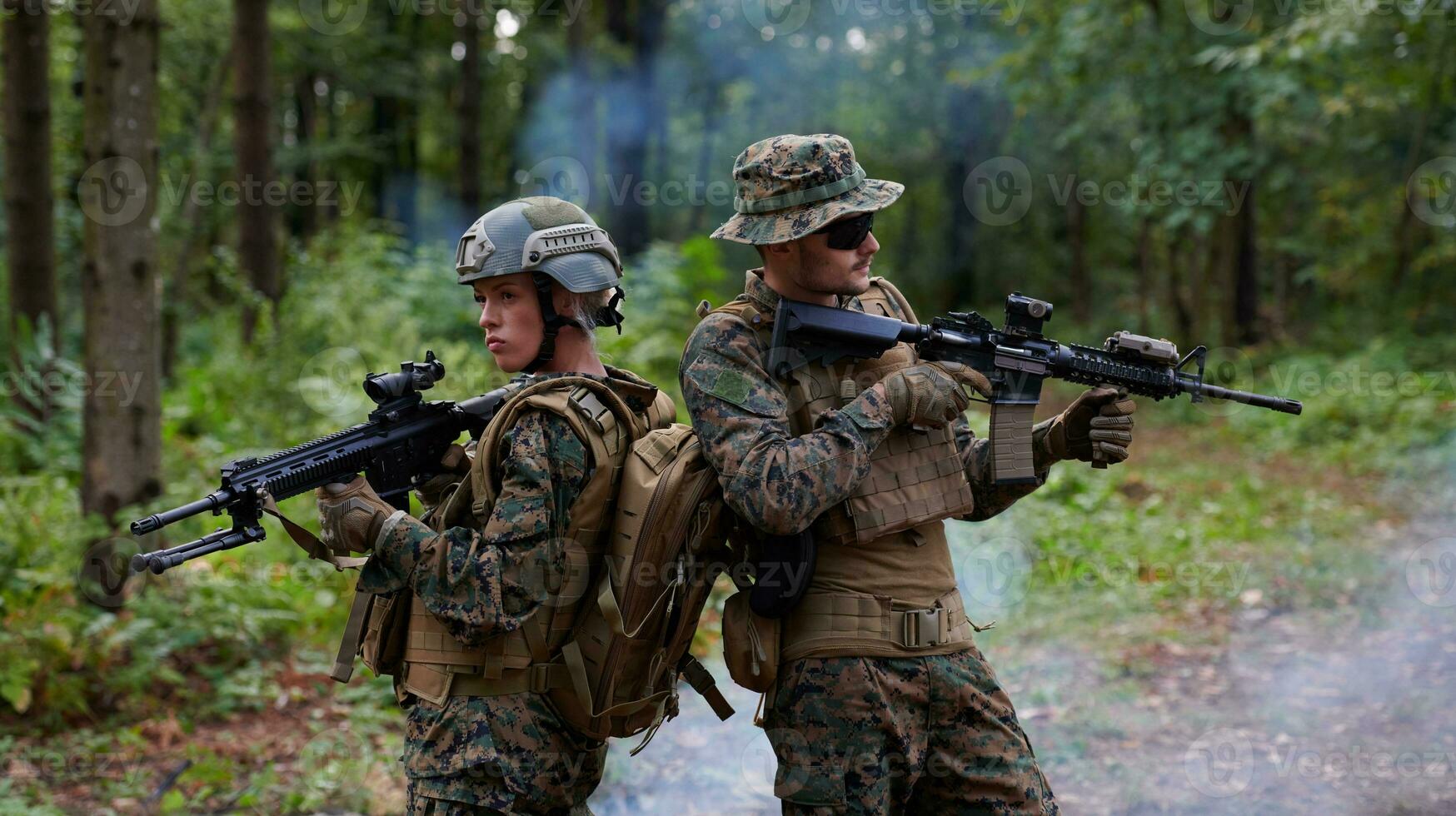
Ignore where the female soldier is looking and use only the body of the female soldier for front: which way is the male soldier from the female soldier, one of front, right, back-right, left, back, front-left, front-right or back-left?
back

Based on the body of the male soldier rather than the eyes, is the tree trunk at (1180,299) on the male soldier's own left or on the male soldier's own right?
on the male soldier's own left

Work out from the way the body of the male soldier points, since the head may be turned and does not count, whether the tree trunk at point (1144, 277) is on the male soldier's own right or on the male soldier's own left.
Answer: on the male soldier's own left

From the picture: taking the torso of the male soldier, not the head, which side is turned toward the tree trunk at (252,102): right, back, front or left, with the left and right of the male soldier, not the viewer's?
back

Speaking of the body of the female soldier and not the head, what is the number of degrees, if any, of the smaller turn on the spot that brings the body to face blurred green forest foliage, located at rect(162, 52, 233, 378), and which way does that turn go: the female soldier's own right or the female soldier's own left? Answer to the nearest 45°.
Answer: approximately 90° to the female soldier's own right

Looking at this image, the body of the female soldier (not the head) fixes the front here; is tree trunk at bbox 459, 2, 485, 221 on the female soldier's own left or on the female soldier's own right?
on the female soldier's own right

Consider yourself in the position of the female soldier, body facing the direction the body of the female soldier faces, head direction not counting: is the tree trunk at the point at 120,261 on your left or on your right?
on your right

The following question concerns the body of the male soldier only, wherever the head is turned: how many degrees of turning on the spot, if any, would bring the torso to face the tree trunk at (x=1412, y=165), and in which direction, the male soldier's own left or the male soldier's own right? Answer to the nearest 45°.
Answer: approximately 90° to the male soldier's own left

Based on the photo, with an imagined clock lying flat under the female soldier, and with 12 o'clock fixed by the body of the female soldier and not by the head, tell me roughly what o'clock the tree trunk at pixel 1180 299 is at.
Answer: The tree trunk is roughly at 4 o'clock from the female soldier.

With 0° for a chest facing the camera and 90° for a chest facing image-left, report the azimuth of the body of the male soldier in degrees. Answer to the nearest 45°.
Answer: approximately 315°

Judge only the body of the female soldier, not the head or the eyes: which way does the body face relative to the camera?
to the viewer's left

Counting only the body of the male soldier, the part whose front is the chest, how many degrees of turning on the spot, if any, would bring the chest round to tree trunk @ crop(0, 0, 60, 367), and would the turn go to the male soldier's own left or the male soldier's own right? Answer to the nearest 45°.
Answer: approximately 180°

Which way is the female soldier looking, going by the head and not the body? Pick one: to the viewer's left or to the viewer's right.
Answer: to the viewer's left

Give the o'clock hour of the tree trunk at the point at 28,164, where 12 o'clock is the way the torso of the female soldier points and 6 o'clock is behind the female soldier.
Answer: The tree trunk is roughly at 2 o'clock from the female soldier.

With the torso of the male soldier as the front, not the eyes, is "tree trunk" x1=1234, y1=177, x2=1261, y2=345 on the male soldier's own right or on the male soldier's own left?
on the male soldier's own left

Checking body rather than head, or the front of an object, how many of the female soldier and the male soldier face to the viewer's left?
1
